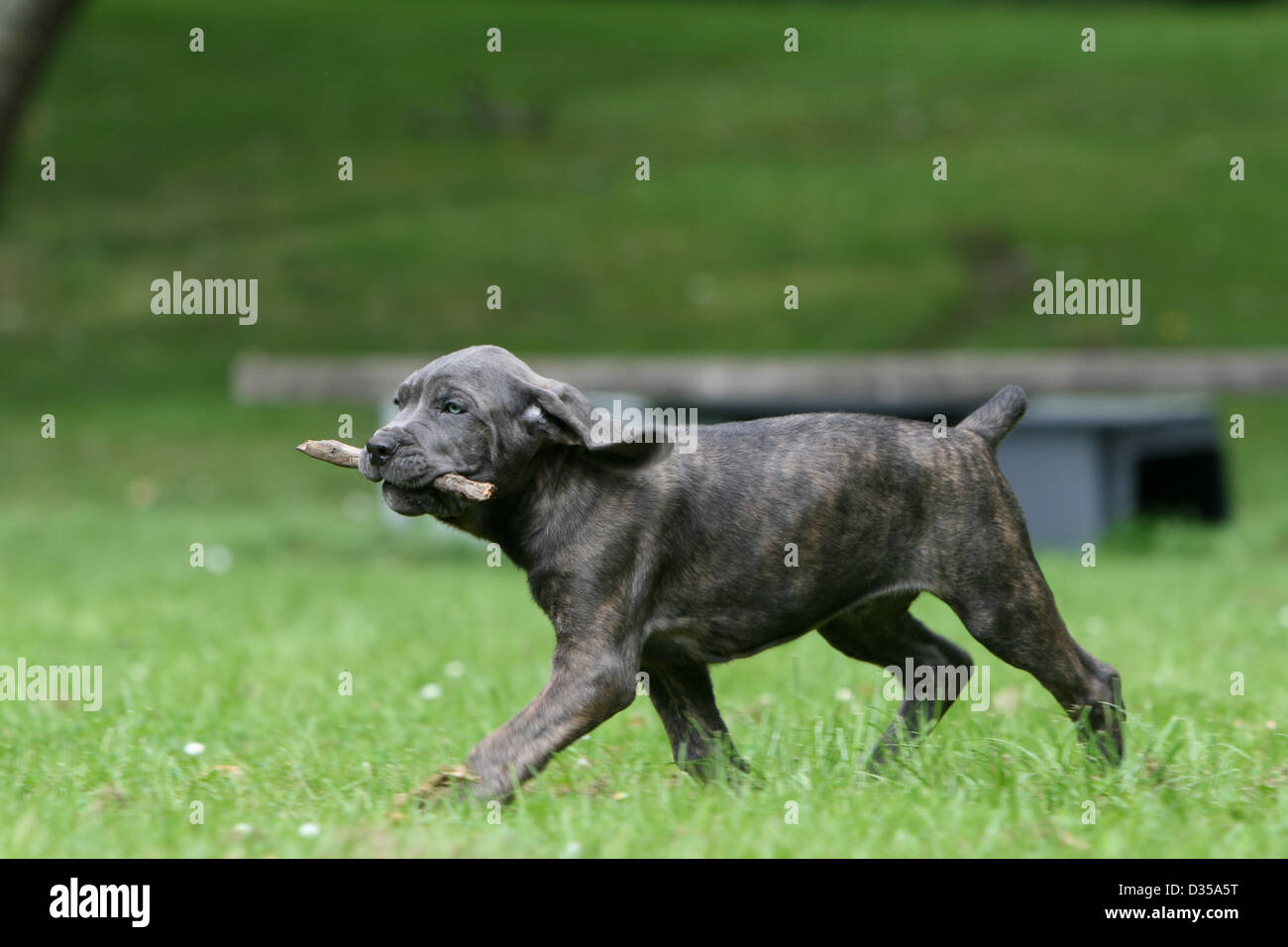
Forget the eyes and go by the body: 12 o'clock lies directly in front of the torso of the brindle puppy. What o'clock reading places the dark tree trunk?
The dark tree trunk is roughly at 2 o'clock from the brindle puppy.

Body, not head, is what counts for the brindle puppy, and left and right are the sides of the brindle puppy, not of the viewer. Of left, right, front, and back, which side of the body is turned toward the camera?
left

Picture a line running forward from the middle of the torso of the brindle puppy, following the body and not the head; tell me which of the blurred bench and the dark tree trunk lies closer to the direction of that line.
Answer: the dark tree trunk

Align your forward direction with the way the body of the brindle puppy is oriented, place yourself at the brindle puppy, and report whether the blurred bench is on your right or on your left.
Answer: on your right

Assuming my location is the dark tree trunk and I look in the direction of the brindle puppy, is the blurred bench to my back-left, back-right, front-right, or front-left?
front-left

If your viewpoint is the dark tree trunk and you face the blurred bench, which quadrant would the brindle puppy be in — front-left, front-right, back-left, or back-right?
front-right
